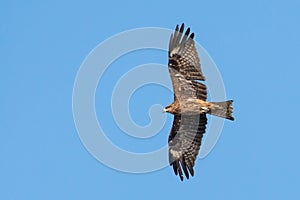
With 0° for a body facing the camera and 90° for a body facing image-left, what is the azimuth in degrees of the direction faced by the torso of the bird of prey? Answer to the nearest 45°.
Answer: approximately 90°
